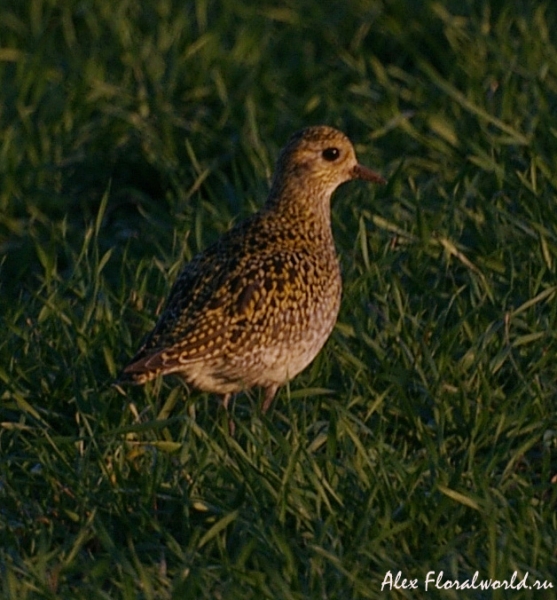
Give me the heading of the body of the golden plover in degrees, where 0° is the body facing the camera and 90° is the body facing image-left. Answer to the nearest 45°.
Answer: approximately 270°
